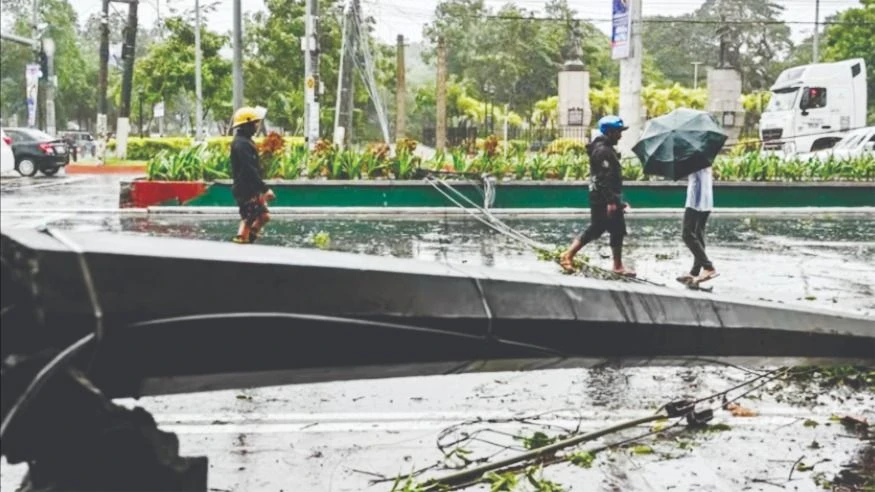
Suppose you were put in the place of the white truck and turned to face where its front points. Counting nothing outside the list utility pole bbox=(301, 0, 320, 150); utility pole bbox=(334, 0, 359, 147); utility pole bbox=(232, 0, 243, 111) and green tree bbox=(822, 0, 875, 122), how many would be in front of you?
3

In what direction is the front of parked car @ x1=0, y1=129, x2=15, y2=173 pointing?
to the viewer's left

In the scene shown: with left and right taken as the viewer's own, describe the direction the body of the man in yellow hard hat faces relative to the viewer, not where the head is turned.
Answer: facing to the right of the viewer

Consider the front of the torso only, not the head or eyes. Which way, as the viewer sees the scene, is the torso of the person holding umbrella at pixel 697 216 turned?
to the viewer's left

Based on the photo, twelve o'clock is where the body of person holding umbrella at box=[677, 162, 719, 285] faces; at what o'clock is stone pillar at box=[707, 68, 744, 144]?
The stone pillar is roughly at 3 o'clock from the person holding umbrella.

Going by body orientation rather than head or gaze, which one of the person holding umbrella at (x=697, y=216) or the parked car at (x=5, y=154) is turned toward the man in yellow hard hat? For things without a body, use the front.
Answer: the person holding umbrella

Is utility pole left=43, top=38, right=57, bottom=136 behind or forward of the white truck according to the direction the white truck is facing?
forward
